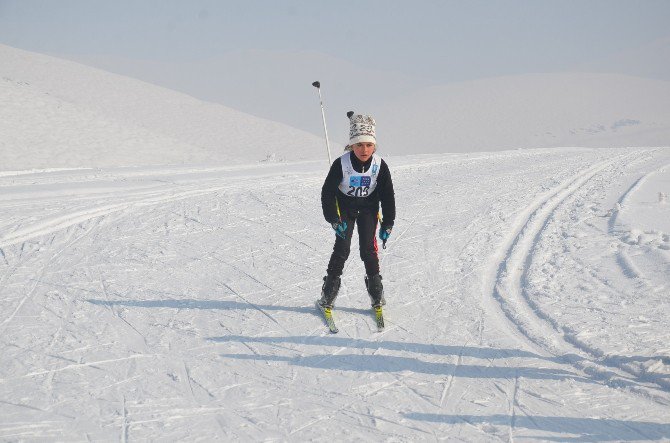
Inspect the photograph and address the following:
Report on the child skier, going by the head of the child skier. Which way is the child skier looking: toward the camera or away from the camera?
toward the camera

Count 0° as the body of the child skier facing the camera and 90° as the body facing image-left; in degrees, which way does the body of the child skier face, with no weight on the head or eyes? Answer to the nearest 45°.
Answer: approximately 0°
